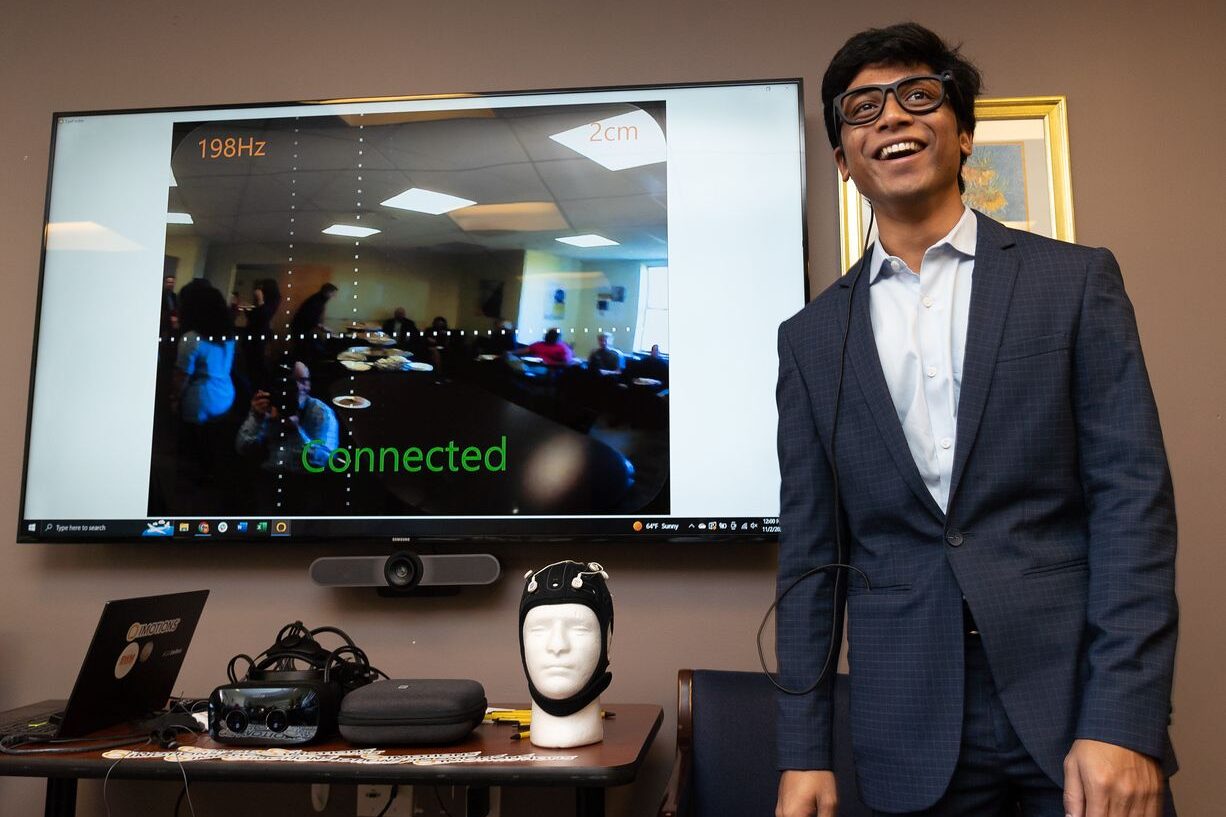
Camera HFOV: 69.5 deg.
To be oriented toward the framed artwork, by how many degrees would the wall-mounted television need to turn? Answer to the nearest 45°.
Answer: approximately 90° to its left

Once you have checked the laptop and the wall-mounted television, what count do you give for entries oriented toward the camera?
1

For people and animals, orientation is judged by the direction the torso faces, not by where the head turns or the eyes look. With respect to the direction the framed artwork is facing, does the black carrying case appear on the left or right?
on its right

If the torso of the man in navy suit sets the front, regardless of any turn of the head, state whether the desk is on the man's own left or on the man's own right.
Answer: on the man's own right

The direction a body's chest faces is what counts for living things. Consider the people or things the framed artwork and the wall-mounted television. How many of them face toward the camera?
2

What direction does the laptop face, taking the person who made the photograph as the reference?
facing away from the viewer and to the left of the viewer

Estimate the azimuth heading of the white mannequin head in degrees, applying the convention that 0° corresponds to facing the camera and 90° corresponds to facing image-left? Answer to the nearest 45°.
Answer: approximately 0°

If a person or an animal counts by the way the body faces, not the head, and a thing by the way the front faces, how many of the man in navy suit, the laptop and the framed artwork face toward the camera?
2

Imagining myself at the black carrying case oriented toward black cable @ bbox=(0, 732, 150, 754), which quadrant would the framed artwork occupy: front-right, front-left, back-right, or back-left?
back-right
